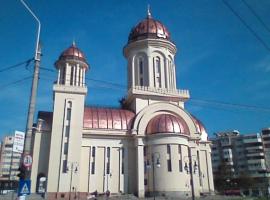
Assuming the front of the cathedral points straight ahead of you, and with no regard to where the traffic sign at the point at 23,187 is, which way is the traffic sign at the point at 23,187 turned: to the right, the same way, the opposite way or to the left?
to the left

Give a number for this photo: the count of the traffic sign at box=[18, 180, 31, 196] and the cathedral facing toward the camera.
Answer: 1

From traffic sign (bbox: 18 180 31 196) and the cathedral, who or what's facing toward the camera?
the traffic sign

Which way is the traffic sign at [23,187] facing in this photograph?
toward the camera

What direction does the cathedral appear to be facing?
to the viewer's left

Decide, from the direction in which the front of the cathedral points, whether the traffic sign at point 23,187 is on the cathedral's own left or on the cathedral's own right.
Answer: on the cathedral's own left

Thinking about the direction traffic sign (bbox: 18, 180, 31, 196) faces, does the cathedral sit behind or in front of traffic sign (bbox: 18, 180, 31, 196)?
behind
